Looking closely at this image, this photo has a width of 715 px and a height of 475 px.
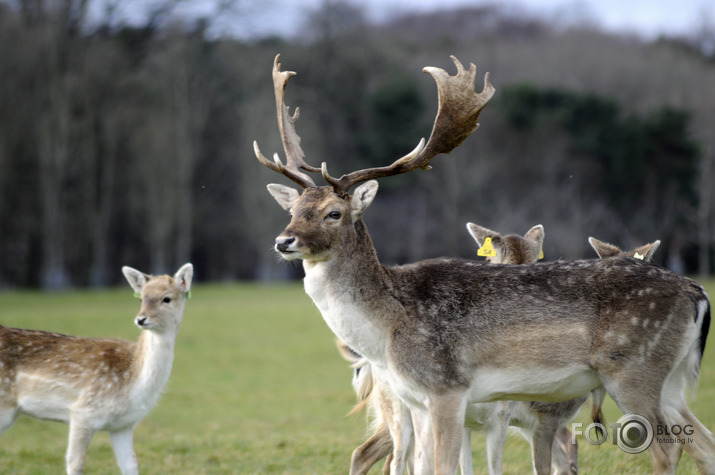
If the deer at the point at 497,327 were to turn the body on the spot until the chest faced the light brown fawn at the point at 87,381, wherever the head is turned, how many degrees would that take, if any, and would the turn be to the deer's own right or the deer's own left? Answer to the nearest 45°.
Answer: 0° — it already faces it

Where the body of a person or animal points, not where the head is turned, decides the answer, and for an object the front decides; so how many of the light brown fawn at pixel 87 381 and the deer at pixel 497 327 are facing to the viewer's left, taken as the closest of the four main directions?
1

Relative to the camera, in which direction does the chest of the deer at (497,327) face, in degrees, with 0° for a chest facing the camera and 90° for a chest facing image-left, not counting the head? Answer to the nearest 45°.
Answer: approximately 90°

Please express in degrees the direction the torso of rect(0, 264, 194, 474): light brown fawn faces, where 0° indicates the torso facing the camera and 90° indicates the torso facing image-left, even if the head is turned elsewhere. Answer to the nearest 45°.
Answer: approximately 270°

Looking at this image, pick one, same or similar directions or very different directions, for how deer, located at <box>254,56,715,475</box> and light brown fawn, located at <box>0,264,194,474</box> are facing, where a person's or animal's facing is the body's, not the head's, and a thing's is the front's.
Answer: very different directions
